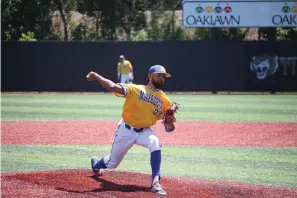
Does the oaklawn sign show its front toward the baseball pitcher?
yes

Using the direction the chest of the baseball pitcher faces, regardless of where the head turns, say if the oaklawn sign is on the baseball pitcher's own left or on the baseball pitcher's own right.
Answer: on the baseball pitcher's own left

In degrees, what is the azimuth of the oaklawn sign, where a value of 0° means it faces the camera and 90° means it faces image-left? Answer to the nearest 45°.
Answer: approximately 0°

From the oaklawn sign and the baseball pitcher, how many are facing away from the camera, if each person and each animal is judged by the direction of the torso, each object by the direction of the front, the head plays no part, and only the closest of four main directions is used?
0

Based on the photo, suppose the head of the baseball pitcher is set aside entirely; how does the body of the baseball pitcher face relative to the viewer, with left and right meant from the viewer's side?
facing the viewer and to the right of the viewer

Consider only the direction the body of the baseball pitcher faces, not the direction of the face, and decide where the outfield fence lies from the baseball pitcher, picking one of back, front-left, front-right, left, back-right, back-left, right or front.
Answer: back-left
